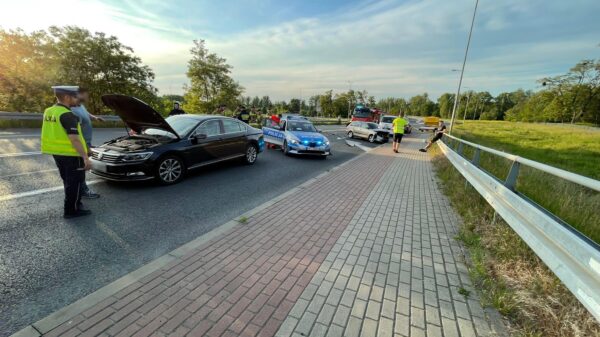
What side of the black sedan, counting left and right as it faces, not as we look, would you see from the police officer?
front

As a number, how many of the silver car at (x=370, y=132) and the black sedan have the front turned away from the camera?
0

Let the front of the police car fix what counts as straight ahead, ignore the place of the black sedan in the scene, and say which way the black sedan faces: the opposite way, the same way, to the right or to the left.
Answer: to the right

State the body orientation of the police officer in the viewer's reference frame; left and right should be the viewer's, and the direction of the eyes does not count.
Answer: facing away from the viewer and to the right of the viewer

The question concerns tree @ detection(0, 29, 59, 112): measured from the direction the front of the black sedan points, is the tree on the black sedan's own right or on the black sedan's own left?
on the black sedan's own right

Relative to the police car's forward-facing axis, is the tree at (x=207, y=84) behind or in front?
behind

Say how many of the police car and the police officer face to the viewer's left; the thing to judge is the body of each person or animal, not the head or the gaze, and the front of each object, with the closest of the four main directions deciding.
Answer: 0

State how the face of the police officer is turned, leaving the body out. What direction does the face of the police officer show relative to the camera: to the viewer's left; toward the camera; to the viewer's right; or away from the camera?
to the viewer's right

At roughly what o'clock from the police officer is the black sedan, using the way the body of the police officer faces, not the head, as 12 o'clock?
The black sedan is roughly at 12 o'clock from the police officer.

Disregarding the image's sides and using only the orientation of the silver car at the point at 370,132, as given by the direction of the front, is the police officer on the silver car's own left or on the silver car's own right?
on the silver car's own right

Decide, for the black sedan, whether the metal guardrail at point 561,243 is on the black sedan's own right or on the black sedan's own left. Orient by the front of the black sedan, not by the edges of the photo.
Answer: on the black sedan's own left

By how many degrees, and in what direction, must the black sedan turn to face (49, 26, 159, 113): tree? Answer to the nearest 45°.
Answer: approximately 135° to its right
